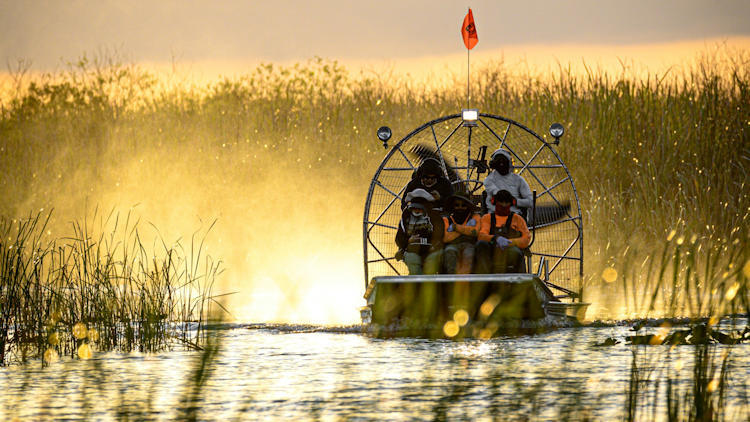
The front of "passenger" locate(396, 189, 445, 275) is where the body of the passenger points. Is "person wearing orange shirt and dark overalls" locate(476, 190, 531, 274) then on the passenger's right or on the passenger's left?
on the passenger's left

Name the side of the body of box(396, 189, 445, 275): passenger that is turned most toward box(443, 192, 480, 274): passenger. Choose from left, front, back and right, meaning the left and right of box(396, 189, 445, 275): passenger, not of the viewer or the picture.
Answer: left

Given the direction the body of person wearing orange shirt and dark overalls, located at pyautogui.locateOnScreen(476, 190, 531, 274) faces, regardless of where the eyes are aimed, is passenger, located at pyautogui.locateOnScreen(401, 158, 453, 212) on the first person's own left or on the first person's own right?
on the first person's own right

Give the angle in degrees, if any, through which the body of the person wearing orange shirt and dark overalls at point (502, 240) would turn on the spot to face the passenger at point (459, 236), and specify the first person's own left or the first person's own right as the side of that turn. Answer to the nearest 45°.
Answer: approximately 90° to the first person's own right
